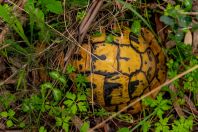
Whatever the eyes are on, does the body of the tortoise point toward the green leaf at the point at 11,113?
yes

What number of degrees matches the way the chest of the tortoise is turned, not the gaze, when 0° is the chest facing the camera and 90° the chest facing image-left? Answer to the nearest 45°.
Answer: approximately 90°

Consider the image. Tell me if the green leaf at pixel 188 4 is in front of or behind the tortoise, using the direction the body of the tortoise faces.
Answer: behind

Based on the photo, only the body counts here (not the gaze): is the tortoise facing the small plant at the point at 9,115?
yes
